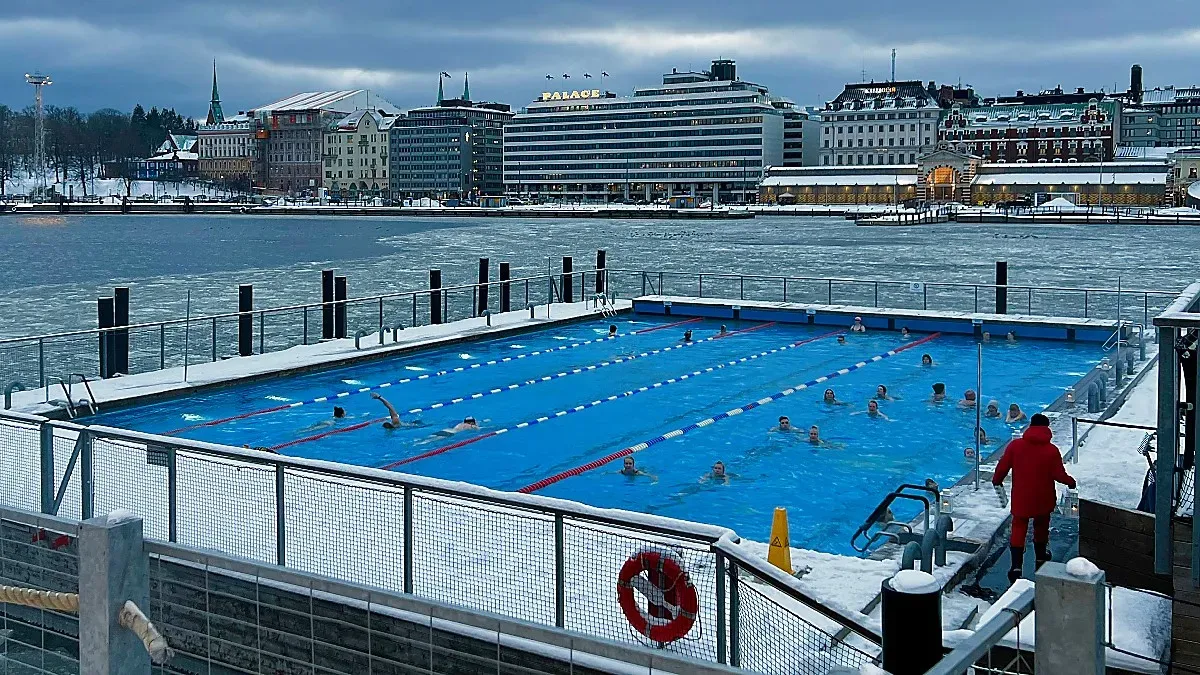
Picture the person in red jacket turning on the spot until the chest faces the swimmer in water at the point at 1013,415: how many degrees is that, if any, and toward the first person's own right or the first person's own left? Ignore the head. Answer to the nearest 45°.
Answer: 0° — they already face them

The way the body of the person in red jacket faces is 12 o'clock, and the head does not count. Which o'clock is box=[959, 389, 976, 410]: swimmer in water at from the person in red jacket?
The swimmer in water is roughly at 12 o'clock from the person in red jacket.

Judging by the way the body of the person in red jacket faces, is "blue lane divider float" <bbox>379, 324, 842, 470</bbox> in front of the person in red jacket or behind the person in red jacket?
in front

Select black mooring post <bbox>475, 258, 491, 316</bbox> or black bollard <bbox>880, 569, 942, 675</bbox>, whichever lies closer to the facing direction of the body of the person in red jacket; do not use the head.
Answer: the black mooring post

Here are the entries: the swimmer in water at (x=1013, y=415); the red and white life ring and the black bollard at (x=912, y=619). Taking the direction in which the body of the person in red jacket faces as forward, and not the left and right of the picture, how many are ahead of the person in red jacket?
1

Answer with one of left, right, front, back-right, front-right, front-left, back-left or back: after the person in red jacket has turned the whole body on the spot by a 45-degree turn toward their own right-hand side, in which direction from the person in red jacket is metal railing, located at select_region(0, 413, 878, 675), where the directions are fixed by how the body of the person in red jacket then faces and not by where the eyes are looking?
back

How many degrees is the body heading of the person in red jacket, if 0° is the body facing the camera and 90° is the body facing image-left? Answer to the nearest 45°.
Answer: approximately 180°

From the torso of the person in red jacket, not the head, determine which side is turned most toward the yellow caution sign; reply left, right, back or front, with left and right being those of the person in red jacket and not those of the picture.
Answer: left
